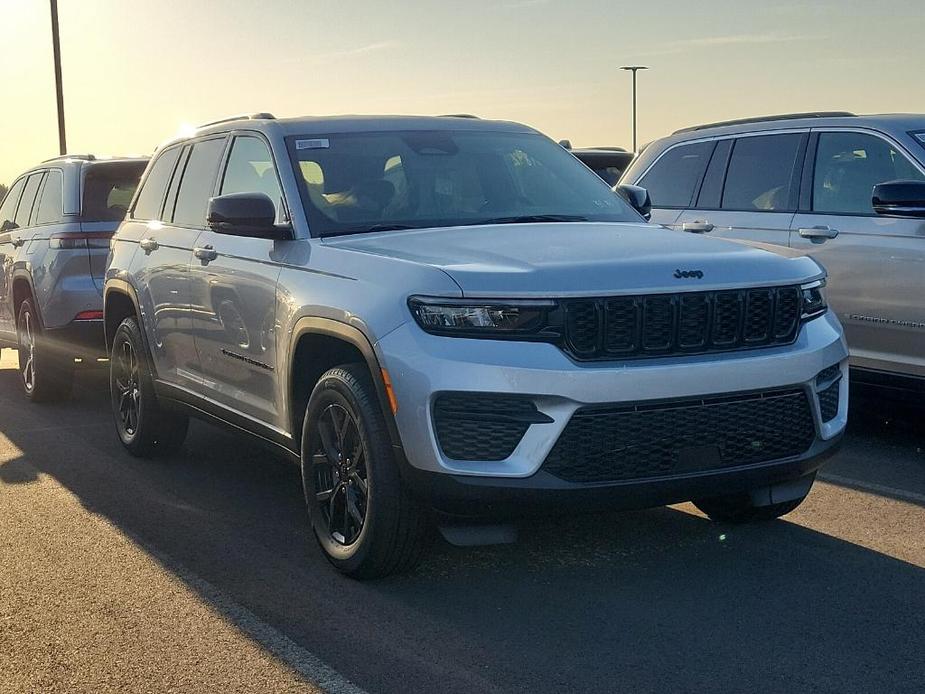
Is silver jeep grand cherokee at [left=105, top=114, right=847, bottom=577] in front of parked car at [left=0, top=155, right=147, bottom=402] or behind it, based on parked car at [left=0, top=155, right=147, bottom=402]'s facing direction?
behind

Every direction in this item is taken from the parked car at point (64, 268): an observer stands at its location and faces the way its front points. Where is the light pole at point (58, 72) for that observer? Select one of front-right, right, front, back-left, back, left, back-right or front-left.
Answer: front-right

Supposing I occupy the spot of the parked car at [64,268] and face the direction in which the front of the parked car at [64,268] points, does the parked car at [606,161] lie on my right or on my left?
on my right

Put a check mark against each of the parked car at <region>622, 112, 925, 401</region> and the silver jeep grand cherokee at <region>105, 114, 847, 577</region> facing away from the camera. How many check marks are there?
0

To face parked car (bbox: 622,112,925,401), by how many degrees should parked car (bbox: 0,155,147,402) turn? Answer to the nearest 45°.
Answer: approximately 180°

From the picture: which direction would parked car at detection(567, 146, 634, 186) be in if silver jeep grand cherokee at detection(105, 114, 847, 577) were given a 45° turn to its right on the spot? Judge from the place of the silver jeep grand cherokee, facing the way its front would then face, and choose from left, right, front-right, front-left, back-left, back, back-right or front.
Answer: back

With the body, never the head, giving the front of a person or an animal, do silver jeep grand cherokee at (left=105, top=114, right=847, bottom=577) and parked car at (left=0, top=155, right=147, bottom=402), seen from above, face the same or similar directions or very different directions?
very different directions

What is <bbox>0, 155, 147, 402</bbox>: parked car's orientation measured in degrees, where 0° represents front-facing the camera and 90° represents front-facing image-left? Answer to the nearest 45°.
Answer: approximately 135°

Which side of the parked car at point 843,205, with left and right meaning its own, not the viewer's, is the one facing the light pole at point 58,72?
back

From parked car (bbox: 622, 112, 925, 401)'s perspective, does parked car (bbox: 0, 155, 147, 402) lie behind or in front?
behind
